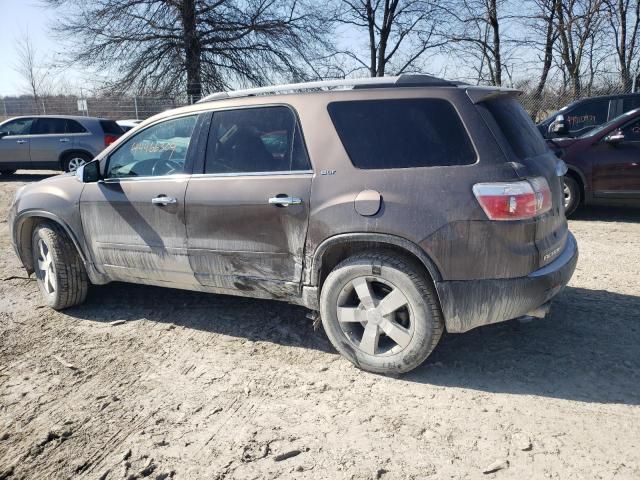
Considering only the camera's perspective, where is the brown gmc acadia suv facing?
facing away from the viewer and to the left of the viewer

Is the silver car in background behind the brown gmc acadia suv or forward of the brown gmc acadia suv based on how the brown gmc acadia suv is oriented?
forward
